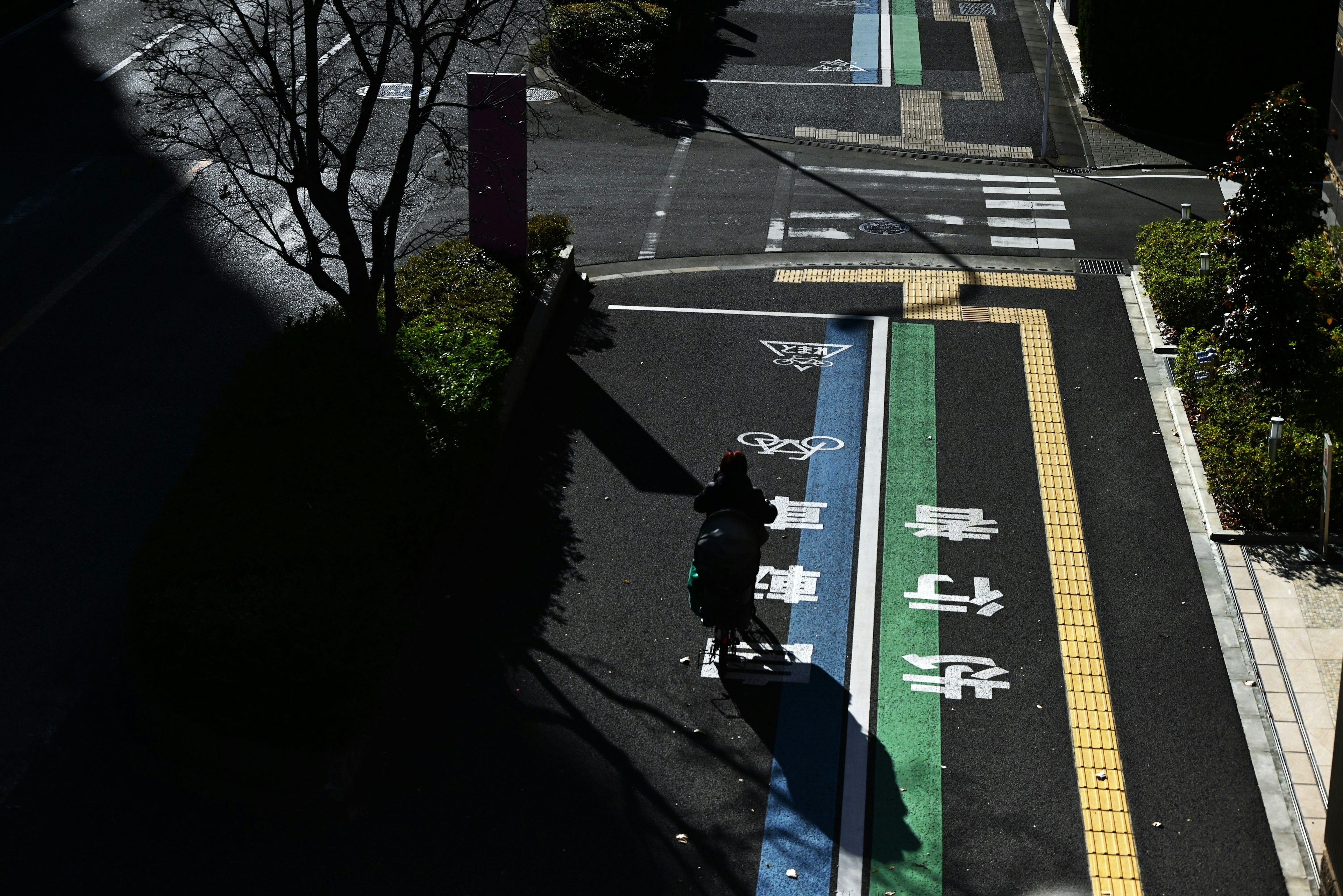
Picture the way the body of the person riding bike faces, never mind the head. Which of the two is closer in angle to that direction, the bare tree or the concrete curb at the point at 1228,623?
the bare tree

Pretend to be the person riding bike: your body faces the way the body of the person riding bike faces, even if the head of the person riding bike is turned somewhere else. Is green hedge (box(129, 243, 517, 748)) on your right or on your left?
on your left

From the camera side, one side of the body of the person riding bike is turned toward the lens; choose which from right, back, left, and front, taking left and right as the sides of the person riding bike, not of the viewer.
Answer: back

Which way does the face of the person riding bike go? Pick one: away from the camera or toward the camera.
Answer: away from the camera

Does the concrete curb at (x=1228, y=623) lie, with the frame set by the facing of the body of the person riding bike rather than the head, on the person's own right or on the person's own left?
on the person's own right

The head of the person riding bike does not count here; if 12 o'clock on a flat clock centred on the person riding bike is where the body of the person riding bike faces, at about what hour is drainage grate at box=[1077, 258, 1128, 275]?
The drainage grate is roughly at 1 o'clock from the person riding bike.

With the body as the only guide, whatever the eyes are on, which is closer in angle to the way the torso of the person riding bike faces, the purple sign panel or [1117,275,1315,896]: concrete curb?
the purple sign panel

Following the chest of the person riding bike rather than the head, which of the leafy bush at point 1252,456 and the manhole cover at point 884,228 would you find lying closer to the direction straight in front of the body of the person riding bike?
the manhole cover

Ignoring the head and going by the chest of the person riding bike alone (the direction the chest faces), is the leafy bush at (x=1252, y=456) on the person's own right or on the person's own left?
on the person's own right
